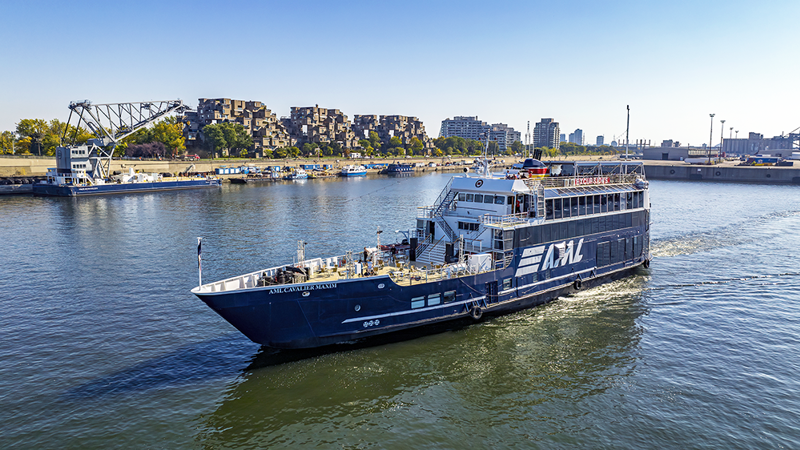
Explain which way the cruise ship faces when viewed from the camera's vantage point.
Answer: facing the viewer and to the left of the viewer
